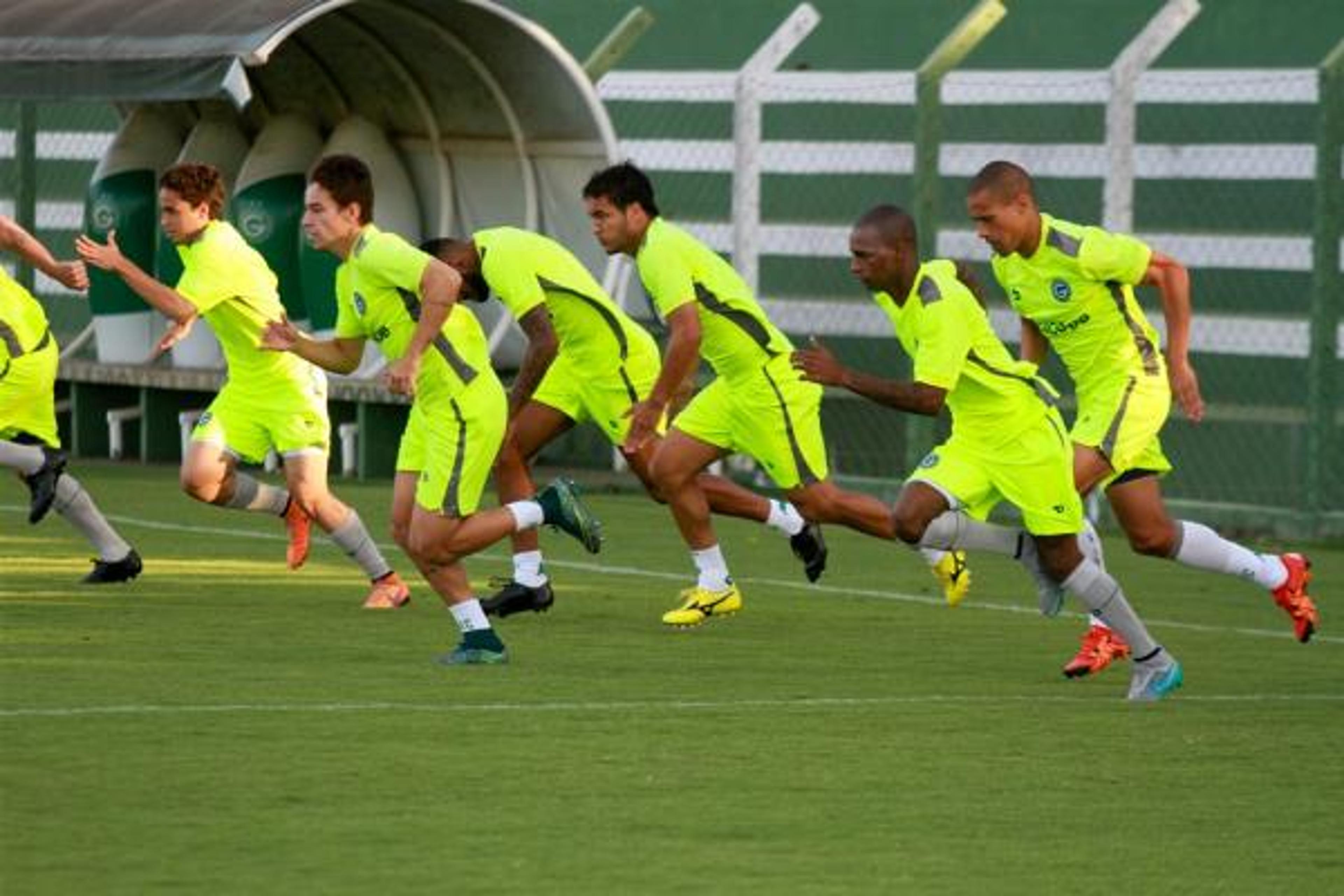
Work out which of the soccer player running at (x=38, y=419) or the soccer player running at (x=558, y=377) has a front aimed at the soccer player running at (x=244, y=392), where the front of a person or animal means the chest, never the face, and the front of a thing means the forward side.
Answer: the soccer player running at (x=558, y=377)

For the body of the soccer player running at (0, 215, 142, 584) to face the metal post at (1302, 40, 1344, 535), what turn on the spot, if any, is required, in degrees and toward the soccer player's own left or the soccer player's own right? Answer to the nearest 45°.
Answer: approximately 180°

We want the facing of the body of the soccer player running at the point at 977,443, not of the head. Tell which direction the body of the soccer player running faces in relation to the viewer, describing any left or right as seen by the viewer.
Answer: facing to the left of the viewer

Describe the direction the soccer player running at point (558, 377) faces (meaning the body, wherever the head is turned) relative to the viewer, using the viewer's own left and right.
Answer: facing to the left of the viewer

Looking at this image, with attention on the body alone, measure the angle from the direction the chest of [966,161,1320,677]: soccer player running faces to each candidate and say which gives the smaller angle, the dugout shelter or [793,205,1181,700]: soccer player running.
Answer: the soccer player running

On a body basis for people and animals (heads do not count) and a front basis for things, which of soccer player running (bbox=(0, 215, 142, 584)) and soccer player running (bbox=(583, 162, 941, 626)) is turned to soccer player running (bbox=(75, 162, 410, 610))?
soccer player running (bbox=(583, 162, 941, 626))

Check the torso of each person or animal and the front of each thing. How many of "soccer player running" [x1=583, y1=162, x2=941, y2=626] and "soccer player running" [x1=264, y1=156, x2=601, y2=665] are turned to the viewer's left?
2

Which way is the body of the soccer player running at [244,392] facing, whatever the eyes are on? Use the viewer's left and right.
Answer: facing to the left of the viewer

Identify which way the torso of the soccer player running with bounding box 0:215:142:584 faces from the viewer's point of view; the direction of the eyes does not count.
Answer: to the viewer's left

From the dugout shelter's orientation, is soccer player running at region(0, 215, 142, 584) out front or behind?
out front

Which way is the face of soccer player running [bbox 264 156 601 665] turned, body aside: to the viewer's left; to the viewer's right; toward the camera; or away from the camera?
to the viewer's left

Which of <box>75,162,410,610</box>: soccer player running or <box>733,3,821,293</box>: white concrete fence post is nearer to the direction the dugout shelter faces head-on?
the soccer player running
